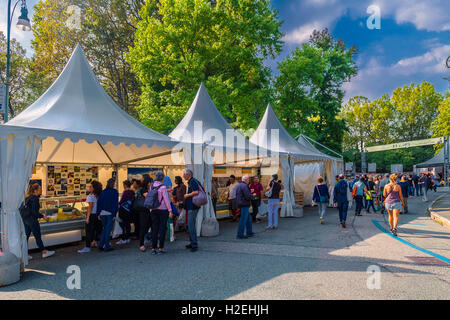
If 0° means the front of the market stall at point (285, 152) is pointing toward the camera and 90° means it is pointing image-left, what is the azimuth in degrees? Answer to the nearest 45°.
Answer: approximately 315°

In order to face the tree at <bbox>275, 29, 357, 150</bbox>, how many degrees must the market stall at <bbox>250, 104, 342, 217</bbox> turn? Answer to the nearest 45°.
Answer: approximately 135° to its left

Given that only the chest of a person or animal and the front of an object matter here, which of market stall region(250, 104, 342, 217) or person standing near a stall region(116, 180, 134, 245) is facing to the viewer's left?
the person standing near a stall

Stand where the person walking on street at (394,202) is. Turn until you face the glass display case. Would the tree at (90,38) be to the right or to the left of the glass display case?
right

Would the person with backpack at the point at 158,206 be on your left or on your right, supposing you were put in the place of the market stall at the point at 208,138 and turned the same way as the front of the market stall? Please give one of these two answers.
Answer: on your right

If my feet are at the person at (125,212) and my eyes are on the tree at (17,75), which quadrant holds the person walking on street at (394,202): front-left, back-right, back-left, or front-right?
back-right

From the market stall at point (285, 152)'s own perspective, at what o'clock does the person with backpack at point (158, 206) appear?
The person with backpack is roughly at 2 o'clock from the market stall.

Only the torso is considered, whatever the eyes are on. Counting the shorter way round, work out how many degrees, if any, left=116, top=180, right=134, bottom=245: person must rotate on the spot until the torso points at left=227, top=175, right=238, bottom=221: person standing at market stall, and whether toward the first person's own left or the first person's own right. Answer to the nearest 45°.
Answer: approximately 135° to the first person's own right

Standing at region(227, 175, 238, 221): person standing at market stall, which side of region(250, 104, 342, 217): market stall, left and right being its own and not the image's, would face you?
right

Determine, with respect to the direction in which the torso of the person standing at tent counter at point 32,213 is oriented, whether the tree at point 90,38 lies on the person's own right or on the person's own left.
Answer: on the person's own left
